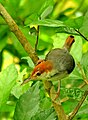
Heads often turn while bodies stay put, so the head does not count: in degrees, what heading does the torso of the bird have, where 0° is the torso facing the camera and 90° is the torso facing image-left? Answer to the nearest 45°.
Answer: approximately 45°
